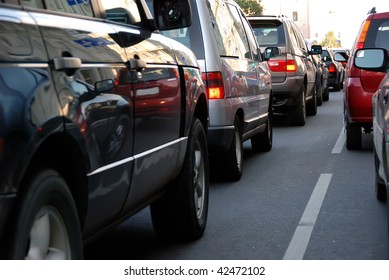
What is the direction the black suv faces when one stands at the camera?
facing away from the viewer and to the right of the viewer

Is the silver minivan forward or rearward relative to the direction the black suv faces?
forward

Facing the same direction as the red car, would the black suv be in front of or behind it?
behind

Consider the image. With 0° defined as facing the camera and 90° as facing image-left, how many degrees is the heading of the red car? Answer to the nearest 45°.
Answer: approximately 180°

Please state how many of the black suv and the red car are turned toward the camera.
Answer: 0
